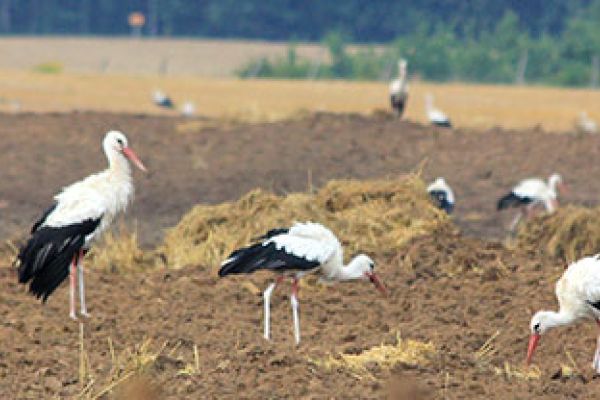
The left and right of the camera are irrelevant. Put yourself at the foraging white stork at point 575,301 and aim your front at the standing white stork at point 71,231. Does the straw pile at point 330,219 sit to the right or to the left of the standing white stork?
right

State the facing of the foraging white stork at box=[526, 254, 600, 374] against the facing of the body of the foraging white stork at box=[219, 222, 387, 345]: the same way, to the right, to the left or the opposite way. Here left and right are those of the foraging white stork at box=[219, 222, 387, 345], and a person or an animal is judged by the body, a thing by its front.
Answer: the opposite way

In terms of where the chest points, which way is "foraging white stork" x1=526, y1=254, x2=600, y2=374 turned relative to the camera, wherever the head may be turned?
to the viewer's left

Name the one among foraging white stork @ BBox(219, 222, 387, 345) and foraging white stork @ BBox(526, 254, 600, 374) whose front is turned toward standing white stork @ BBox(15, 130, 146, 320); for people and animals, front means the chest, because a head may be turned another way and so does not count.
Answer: foraging white stork @ BBox(526, 254, 600, 374)

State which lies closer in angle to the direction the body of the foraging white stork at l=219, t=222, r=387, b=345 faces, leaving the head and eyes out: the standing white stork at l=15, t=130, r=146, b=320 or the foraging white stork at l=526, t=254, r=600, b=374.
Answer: the foraging white stork

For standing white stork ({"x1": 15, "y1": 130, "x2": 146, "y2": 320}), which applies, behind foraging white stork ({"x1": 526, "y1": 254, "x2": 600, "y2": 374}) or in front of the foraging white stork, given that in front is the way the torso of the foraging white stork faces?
in front

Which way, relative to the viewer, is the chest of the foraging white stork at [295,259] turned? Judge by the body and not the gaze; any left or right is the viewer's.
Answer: facing to the right of the viewer

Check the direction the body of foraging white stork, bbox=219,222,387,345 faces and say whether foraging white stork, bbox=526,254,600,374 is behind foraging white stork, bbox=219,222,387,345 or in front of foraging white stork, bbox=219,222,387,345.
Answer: in front

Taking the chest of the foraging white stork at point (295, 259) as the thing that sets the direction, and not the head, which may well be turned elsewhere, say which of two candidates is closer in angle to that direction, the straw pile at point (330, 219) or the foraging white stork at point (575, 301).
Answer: the foraging white stork

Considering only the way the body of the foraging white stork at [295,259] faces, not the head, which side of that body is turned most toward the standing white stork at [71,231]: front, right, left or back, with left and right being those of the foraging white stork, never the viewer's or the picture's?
back

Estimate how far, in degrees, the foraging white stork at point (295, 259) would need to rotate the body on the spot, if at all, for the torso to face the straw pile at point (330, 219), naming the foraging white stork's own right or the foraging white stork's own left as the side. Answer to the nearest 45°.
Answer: approximately 90° to the foraging white stork's own left

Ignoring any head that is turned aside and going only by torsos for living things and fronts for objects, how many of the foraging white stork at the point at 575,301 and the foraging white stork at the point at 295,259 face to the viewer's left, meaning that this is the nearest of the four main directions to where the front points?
1

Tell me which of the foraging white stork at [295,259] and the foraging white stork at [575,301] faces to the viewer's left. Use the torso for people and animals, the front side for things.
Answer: the foraging white stork at [575,301]
